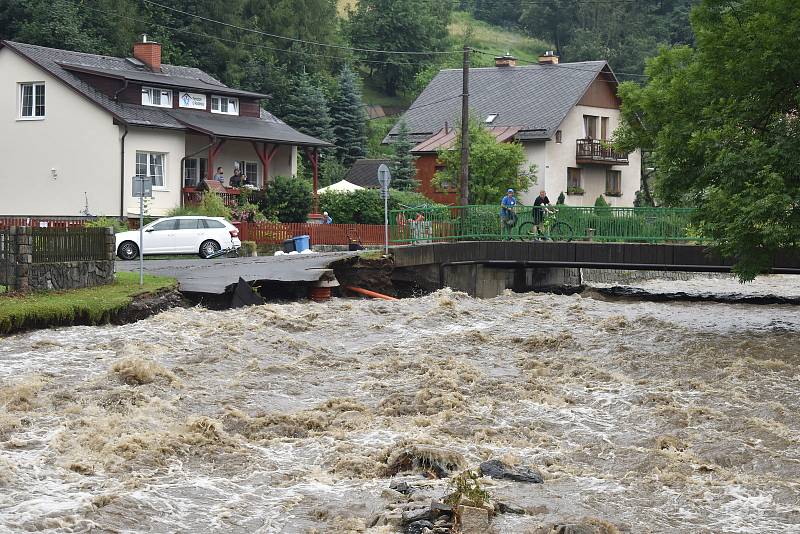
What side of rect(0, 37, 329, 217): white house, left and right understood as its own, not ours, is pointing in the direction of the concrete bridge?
front

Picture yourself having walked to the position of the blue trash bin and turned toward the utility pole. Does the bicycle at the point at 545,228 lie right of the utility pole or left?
right

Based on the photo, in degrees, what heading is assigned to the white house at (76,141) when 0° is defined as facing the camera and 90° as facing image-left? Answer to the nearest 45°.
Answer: approximately 315°

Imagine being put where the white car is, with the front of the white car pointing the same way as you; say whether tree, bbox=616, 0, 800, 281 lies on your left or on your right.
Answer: on your left

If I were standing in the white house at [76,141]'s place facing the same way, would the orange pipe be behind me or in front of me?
in front
